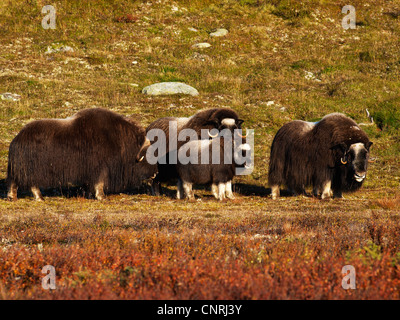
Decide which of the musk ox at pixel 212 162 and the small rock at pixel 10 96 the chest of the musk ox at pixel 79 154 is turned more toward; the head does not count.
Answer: the musk ox

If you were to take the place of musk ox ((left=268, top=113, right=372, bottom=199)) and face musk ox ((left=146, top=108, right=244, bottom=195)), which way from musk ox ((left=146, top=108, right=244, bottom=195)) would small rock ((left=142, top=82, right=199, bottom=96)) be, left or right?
right

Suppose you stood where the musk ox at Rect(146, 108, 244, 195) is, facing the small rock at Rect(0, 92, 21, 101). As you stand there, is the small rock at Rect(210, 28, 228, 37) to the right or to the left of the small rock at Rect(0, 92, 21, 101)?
right

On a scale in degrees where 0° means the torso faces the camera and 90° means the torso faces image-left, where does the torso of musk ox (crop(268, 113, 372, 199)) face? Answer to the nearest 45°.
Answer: approximately 315°

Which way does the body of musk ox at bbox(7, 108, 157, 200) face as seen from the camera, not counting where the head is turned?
to the viewer's right

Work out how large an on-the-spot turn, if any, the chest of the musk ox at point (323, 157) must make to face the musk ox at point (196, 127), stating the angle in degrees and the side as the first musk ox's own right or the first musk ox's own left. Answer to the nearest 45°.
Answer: approximately 135° to the first musk ox's own right

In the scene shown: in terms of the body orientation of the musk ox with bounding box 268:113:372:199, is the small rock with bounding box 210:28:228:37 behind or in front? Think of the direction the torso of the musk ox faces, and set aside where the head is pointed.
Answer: behind

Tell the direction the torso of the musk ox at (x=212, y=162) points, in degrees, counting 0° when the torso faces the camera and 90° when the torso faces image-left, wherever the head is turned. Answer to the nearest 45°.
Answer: approximately 270°

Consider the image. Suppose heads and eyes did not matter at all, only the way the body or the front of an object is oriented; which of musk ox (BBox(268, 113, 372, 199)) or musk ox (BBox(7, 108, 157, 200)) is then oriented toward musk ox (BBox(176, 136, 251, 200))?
musk ox (BBox(7, 108, 157, 200))

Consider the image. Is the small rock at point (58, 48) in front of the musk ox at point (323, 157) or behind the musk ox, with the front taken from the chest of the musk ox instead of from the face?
behind
